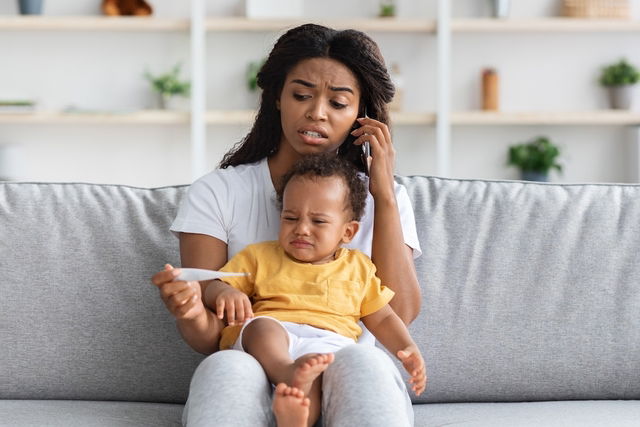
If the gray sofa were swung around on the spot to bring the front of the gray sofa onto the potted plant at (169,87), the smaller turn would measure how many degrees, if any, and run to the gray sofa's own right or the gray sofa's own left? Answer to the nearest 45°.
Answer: approximately 180°

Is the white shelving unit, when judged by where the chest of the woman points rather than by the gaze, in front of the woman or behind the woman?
behind

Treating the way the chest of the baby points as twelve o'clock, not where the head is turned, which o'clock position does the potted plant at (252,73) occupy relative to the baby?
The potted plant is roughly at 6 o'clock from the baby.

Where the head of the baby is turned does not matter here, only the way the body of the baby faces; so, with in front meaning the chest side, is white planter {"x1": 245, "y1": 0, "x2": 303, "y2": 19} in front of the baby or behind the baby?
behind

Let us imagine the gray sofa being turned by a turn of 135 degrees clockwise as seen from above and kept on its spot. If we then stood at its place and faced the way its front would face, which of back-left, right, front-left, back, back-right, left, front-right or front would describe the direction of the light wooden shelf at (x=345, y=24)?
front-right

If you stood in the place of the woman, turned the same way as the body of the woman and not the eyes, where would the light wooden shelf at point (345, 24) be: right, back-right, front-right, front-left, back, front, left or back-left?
back

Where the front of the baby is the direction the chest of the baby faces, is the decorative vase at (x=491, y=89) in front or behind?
behind

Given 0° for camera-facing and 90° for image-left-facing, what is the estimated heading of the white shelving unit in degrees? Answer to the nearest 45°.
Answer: approximately 0°
